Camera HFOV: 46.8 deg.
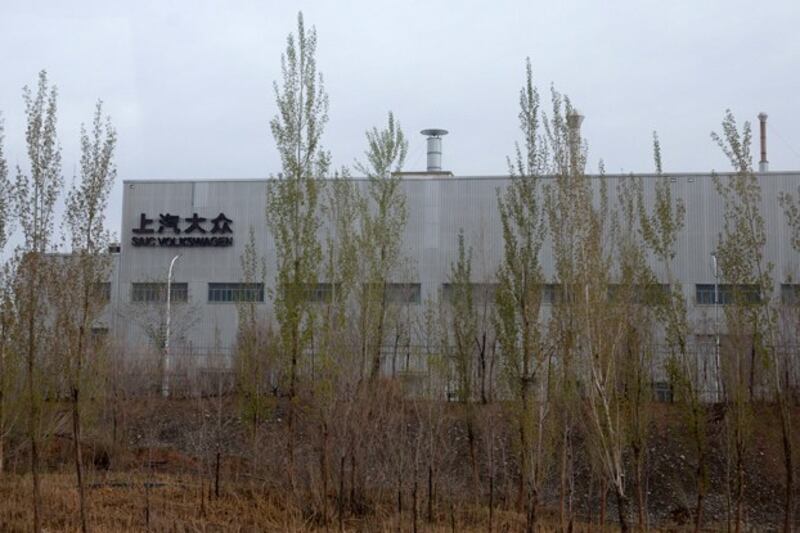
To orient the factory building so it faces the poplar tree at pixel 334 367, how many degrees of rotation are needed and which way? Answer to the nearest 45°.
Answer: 0° — it already faces it

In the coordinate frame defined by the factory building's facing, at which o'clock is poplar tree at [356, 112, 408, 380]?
The poplar tree is roughly at 11 o'clock from the factory building.

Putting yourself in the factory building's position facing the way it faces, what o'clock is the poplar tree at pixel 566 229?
The poplar tree is roughly at 11 o'clock from the factory building.

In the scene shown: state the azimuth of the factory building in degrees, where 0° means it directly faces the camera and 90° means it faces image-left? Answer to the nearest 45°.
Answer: approximately 0°

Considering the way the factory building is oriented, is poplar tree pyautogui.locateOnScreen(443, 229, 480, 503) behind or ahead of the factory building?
ahead

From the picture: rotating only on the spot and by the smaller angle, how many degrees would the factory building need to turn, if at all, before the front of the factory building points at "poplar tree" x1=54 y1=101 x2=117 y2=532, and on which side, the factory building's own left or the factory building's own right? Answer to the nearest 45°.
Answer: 0° — it already faces it
